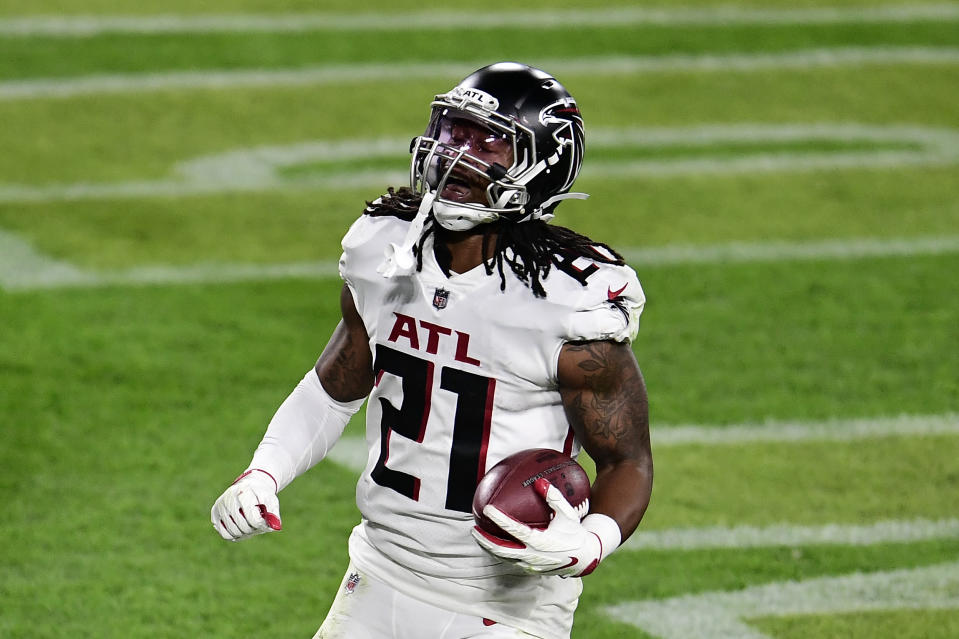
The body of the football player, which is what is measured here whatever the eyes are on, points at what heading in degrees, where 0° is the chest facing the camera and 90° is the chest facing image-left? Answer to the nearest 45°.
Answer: approximately 45°
